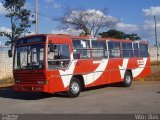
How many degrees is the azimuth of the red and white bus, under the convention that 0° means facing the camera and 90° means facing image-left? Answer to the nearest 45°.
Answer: approximately 45°
